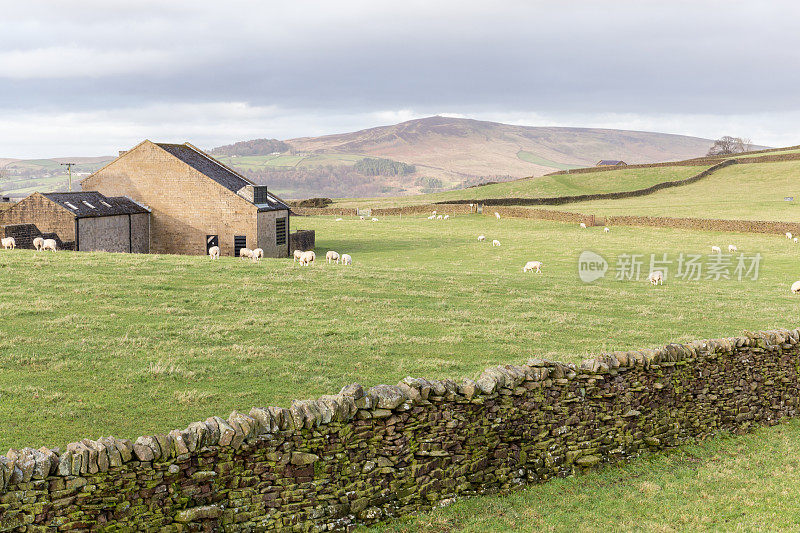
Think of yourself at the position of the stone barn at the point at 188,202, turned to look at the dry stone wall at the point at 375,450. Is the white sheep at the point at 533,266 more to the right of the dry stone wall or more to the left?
left

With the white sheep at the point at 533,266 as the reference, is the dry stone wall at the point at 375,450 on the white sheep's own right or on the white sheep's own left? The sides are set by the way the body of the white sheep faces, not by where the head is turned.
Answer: on the white sheep's own left

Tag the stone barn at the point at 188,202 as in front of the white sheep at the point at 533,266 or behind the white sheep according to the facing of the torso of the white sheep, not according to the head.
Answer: in front

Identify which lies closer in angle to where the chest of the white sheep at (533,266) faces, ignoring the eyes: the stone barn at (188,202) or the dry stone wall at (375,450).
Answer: the stone barn

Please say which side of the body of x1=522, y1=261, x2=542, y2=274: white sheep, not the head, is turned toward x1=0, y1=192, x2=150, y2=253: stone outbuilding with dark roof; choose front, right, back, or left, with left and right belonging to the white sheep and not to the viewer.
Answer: front

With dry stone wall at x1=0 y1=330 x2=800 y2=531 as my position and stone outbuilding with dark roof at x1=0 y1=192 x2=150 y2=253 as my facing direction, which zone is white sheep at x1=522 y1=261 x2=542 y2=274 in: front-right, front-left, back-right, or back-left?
front-right

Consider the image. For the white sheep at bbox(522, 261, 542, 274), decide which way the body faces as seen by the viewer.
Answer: to the viewer's left
